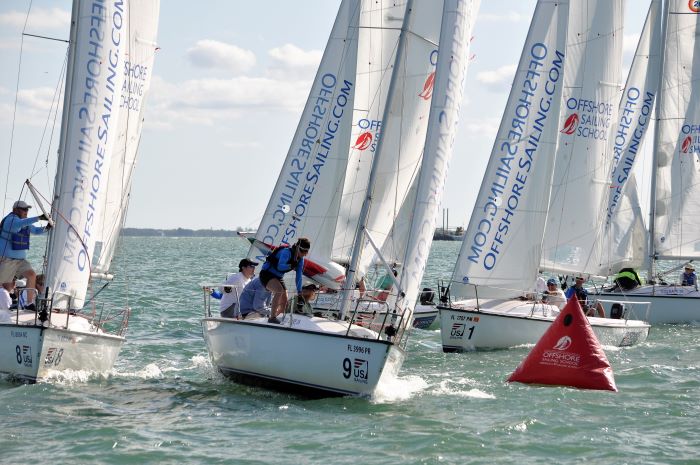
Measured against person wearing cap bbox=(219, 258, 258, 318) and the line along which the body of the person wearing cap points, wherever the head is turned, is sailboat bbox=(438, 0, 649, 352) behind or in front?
in front

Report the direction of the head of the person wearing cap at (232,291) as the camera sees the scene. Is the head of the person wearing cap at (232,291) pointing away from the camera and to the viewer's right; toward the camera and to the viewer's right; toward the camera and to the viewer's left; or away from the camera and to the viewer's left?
toward the camera and to the viewer's right

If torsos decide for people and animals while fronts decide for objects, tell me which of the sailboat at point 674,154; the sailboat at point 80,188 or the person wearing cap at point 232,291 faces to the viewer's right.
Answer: the person wearing cap

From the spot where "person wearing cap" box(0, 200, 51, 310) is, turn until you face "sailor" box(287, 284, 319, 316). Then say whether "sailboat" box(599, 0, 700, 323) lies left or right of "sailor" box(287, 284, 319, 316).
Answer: left

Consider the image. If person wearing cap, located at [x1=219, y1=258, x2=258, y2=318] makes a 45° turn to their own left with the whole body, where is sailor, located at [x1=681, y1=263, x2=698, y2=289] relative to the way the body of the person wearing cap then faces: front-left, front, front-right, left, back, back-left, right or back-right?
front

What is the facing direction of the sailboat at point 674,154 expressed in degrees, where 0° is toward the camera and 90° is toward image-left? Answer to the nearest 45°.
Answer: approximately 90°

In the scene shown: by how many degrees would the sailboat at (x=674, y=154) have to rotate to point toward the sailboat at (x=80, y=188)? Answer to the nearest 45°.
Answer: approximately 45° to its left

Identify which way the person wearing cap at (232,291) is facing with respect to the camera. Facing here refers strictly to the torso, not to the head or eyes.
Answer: to the viewer's right
